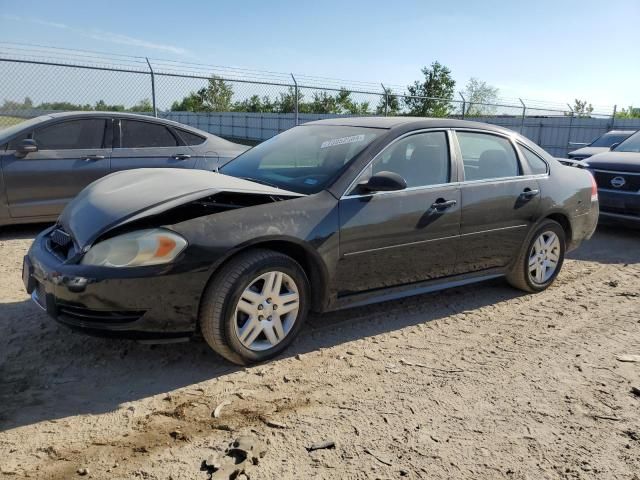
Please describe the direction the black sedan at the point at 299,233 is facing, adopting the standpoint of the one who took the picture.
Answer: facing the viewer and to the left of the viewer

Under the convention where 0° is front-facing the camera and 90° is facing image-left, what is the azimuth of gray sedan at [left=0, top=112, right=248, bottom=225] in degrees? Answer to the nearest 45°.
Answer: approximately 90°

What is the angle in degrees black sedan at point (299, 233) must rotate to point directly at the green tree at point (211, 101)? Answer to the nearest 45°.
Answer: approximately 135° to its right

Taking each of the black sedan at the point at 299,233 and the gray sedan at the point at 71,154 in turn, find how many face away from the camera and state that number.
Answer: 0

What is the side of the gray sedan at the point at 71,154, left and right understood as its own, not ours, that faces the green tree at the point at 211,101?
right

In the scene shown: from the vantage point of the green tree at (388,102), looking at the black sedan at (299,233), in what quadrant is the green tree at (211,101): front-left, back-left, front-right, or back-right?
front-right

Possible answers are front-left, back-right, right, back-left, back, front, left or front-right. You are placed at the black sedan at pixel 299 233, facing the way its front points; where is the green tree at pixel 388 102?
back-right

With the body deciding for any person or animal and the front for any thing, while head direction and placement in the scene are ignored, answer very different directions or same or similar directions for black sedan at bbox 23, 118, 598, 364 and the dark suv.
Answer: same or similar directions

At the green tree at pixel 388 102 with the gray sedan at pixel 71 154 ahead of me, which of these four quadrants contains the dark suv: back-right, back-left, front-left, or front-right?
front-left

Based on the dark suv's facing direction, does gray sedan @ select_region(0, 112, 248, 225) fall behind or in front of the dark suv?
in front

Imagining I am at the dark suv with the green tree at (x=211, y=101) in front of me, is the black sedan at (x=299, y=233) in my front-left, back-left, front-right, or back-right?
back-left

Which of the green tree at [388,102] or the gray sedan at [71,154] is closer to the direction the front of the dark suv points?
the gray sedan

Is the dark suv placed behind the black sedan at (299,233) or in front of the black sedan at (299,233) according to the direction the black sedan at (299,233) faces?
behind
